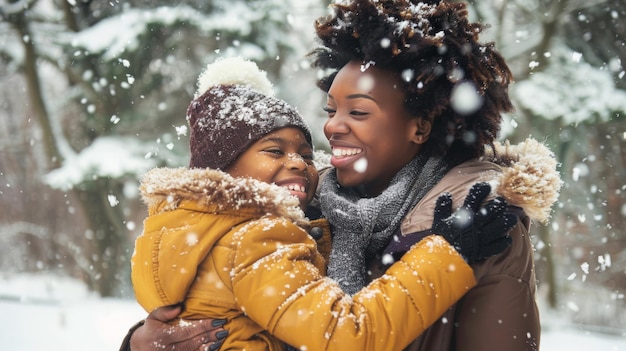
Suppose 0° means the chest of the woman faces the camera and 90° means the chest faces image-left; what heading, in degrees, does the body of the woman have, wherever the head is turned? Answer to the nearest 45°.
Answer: approximately 45°

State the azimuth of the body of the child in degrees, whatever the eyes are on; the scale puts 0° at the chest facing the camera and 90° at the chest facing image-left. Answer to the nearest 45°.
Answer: approximately 270°
